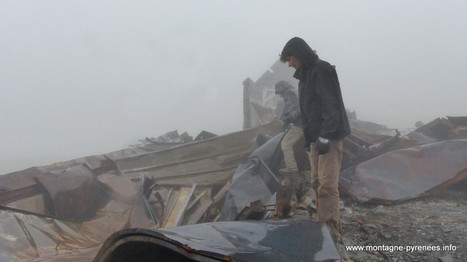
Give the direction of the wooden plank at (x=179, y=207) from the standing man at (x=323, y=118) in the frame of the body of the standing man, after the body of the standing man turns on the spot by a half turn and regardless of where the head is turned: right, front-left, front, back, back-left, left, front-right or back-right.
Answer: back-left

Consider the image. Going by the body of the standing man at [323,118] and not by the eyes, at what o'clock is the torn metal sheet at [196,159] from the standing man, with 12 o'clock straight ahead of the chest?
The torn metal sheet is roughly at 2 o'clock from the standing man.

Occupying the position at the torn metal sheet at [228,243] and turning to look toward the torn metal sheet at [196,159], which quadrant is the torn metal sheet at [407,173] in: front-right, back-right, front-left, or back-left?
front-right

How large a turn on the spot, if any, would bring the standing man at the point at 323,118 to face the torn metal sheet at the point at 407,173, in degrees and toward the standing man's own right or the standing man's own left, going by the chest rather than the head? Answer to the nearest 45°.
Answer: approximately 135° to the standing man's own right

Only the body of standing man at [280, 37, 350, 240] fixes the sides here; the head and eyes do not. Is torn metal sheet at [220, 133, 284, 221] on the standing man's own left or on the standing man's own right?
on the standing man's own right

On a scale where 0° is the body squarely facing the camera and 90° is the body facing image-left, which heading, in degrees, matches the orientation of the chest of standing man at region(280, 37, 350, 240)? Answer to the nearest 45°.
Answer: approximately 90°

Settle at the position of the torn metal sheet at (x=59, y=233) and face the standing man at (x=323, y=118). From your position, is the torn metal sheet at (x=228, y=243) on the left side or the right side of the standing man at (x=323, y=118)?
right

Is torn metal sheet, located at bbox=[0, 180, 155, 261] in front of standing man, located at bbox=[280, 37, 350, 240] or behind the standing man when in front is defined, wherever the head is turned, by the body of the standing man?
in front

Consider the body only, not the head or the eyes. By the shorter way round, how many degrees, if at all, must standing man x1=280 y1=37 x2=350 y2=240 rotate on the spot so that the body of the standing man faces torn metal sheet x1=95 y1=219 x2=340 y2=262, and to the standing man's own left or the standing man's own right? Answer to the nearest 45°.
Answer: approximately 90° to the standing man's own left
